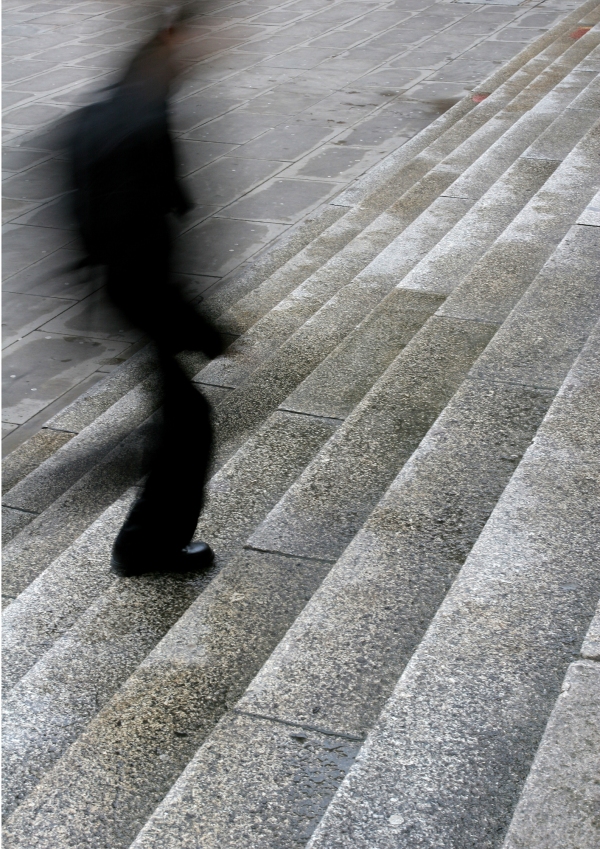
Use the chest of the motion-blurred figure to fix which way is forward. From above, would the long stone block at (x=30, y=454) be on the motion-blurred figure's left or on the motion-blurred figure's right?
on the motion-blurred figure's left

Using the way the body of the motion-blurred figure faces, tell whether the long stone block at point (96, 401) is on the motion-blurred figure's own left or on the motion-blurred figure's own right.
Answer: on the motion-blurred figure's own left

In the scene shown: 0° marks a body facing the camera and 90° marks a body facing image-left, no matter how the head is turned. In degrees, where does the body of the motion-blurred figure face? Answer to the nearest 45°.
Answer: approximately 270°

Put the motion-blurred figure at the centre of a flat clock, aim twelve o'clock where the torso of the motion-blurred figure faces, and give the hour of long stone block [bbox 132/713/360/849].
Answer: The long stone block is roughly at 3 o'clock from the motion-blurred figure.

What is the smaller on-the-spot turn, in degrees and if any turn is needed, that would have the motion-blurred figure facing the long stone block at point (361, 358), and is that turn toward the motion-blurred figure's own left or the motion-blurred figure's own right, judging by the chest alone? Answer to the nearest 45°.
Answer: approximately 45° to the motion-blurred figure's own left
